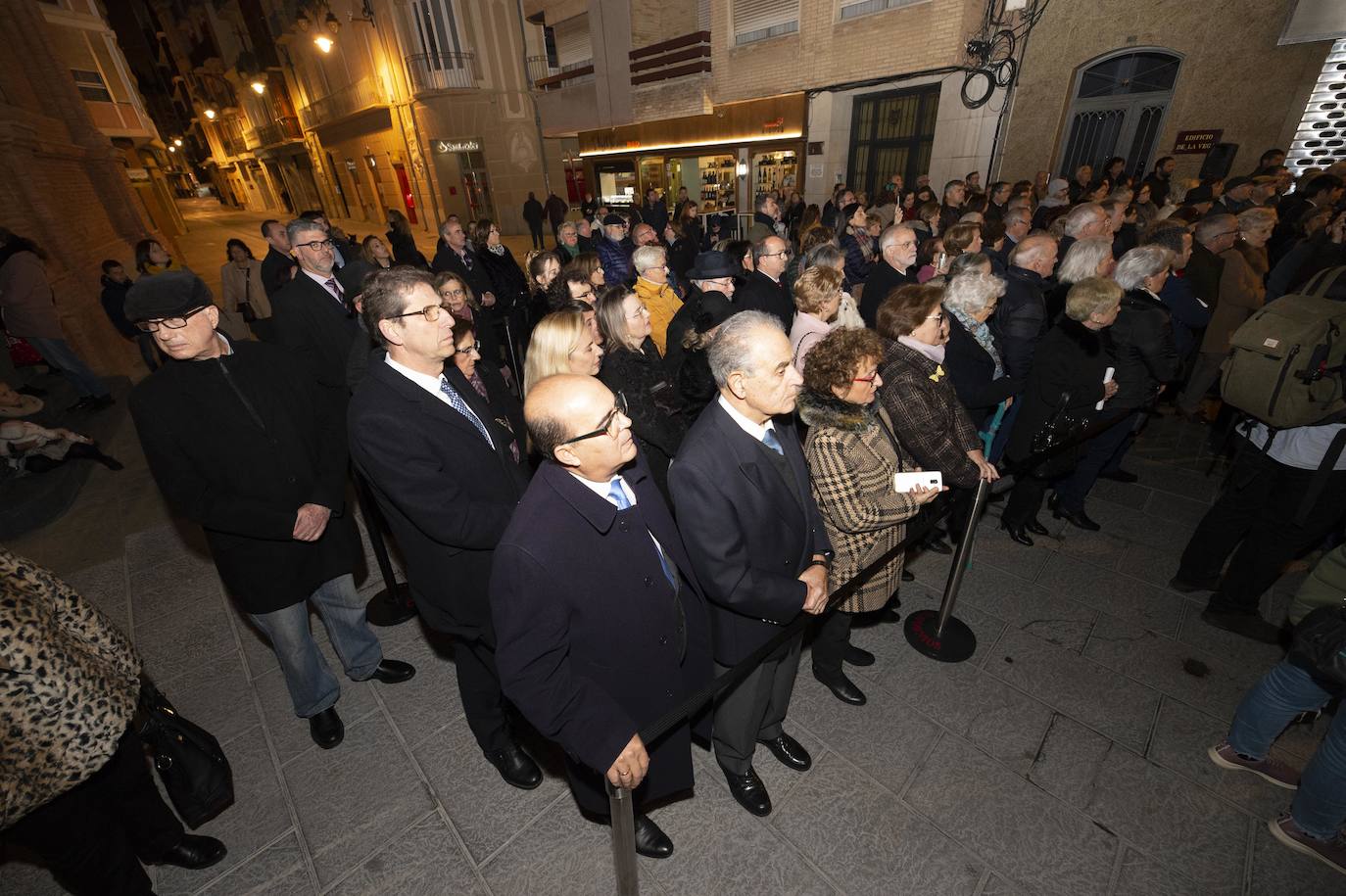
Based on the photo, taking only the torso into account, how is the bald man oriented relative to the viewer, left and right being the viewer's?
facing the viewer and to the right of the viewer

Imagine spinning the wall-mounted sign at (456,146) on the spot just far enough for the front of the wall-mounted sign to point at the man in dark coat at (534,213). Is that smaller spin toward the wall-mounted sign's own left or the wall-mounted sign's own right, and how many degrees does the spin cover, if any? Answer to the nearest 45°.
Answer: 0° — it already faces them

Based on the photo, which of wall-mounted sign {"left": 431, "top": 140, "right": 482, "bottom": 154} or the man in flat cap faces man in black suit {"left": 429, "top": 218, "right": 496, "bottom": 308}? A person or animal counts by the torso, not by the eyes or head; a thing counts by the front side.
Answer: the wall-mounted sign

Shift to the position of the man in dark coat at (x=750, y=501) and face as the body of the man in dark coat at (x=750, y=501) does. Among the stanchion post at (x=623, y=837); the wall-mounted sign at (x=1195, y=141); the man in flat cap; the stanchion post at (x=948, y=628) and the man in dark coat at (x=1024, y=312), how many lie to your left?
3

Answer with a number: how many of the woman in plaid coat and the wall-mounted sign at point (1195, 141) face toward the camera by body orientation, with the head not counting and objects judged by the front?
1

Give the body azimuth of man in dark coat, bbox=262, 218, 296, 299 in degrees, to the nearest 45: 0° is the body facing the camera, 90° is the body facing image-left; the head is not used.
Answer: approximately 315°

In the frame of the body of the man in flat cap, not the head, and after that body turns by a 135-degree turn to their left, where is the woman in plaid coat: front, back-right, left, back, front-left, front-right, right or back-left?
back-right

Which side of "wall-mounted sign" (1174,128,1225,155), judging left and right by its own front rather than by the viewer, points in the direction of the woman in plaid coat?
front

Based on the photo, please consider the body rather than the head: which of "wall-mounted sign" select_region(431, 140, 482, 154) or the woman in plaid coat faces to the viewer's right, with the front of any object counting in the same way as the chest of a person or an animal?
the woman in plaid coat

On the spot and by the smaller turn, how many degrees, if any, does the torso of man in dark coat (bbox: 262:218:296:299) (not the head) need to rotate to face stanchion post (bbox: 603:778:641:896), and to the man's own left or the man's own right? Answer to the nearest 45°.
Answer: approximately 45° to the man's own right

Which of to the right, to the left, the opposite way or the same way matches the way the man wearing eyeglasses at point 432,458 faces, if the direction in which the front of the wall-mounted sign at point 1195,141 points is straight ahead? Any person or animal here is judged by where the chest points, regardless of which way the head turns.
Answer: to the left

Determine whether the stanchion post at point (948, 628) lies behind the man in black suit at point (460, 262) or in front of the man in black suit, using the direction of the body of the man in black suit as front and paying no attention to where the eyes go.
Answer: in front

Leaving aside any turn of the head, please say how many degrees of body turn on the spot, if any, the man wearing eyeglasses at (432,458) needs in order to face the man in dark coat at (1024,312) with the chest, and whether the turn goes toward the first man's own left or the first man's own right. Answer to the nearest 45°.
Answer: approximately 45° to the first man's own left

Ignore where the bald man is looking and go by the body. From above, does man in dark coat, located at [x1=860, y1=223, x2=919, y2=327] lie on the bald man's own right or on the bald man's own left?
on the bald man's own left

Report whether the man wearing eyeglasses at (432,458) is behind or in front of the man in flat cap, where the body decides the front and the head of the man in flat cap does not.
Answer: in front
